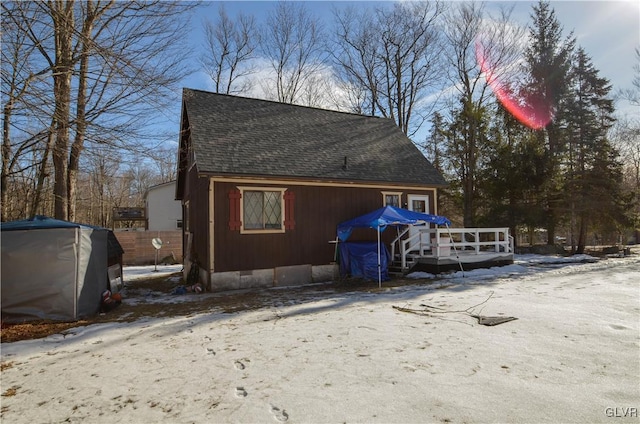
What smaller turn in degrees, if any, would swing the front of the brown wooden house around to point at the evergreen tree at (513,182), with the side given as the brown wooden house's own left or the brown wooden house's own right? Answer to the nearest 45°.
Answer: approximately 90° to the brown wooden house's own left

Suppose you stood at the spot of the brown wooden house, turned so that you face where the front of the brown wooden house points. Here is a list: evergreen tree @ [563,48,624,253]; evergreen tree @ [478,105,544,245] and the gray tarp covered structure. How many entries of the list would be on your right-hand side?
1

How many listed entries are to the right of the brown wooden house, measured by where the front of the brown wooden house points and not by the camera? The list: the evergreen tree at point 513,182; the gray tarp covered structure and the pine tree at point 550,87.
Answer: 1

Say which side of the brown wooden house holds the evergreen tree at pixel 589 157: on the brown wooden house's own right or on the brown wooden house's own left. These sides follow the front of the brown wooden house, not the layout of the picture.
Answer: on the brown wooden house's own left

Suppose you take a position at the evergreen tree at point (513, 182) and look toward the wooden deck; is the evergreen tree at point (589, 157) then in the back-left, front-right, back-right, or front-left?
back-left

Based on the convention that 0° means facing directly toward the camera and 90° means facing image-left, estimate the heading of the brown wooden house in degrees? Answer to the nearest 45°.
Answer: approximately 315°

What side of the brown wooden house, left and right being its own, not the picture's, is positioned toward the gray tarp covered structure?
right

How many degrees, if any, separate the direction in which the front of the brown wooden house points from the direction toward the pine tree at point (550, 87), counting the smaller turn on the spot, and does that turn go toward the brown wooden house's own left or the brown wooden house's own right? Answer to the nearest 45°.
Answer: approximately 90° to the brown wooden house's own left
